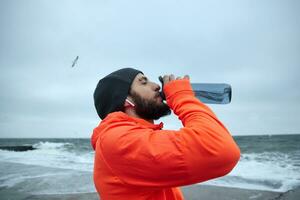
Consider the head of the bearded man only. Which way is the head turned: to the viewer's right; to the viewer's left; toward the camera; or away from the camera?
to the viewer's right

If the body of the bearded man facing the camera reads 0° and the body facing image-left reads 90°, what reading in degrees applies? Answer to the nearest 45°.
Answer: approximately 270°
